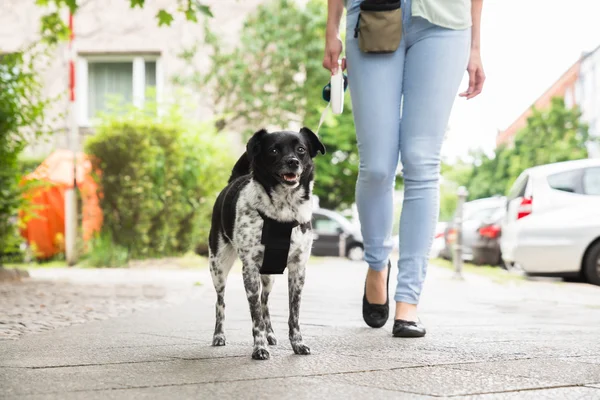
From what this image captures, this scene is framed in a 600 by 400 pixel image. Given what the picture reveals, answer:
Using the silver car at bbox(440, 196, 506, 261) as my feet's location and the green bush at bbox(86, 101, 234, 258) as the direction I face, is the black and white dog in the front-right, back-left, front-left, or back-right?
front-left

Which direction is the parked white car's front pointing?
to the viewer's right

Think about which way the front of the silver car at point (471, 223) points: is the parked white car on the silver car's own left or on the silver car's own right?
on the silver car's own right

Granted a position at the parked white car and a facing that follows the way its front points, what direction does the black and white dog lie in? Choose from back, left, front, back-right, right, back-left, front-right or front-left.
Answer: right

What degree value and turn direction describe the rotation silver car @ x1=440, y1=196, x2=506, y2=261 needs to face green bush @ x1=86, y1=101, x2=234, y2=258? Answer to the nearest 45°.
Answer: approximately 135° to its left

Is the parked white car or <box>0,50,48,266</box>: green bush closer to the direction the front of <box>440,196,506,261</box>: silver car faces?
the parked white car

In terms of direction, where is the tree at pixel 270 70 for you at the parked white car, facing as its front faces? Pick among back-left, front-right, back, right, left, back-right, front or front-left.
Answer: back-left

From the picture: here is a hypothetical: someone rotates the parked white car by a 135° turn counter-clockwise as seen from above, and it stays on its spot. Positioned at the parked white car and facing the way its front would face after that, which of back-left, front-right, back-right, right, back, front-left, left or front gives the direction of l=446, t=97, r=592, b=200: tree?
front-right
